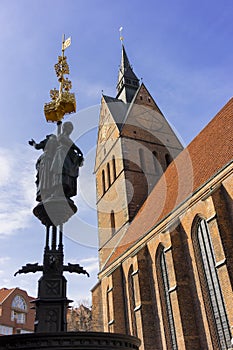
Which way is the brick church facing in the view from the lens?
facing away from the viewer and to the left of the viewer

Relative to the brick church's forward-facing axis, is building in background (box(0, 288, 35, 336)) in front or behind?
in front

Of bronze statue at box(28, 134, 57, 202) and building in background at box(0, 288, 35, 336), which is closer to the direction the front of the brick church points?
the building in background

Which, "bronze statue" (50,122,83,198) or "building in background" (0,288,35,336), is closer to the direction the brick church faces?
the building in background
